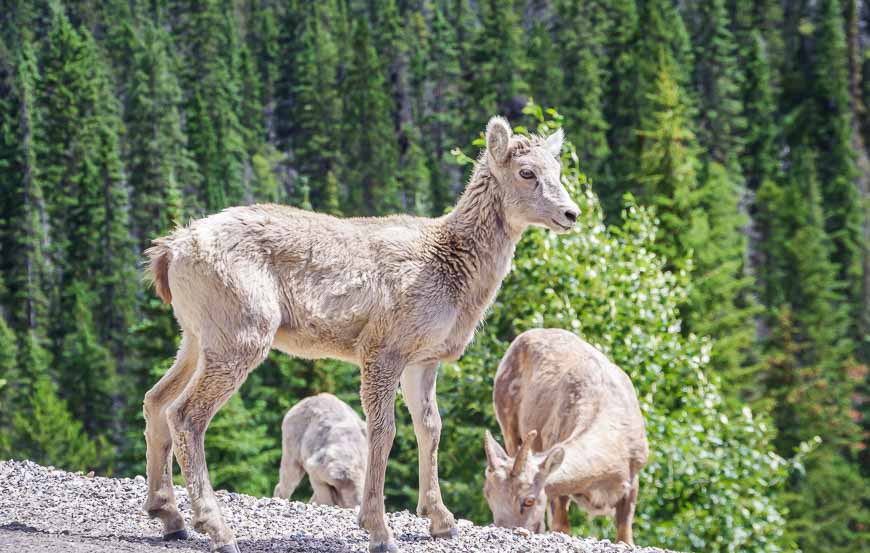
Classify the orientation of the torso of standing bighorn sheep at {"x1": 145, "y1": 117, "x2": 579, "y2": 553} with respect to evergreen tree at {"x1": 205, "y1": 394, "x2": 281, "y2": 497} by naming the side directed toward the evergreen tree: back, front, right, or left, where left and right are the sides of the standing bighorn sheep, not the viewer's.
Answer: left

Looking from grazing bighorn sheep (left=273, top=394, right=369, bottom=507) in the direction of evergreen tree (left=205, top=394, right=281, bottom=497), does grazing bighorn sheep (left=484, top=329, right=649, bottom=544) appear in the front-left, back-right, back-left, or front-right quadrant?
back-right

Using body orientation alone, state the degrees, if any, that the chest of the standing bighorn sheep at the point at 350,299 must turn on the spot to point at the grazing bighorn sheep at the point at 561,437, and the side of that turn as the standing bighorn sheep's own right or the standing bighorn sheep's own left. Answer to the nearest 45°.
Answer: approximately 45° to the standing bighorn sheep's own left

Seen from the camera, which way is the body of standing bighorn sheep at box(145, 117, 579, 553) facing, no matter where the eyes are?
to the viewer's right
